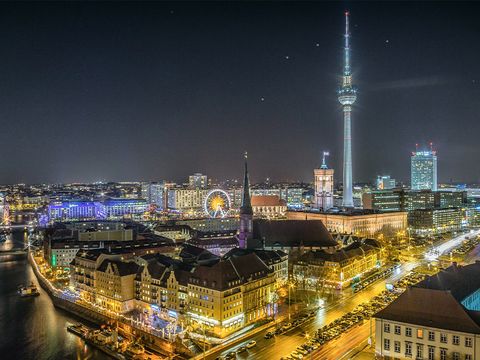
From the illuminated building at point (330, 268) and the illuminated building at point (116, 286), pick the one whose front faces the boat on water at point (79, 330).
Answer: the illuminated building at point (116, 286)

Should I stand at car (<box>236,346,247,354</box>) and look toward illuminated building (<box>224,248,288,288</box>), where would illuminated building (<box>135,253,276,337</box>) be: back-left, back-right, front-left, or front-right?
front-left

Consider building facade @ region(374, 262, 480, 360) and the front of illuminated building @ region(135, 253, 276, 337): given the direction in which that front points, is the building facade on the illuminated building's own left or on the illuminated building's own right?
on the illuminated building's own left

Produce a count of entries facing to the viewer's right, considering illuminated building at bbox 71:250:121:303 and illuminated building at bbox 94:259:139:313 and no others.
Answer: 0

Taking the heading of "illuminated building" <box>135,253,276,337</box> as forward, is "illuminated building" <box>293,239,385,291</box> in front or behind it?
behind

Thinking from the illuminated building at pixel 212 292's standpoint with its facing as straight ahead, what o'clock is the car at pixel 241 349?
The car is roughly at 10 o'clock from the illuminated building.

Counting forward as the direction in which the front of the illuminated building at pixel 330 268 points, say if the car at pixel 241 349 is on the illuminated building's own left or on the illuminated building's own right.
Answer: on the illuminated building's own right

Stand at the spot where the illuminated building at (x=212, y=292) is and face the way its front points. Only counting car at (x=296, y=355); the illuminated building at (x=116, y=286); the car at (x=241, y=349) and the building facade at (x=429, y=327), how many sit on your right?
1

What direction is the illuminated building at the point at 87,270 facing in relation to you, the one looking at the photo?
facing the viewer and to the left of the viewer

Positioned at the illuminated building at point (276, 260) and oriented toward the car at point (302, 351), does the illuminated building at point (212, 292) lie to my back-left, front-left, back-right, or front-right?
front-right

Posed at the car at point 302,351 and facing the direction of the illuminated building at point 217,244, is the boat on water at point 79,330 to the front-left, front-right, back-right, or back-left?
front-left

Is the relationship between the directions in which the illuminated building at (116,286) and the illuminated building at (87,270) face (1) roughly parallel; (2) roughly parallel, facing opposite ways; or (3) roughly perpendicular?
roughly parallel

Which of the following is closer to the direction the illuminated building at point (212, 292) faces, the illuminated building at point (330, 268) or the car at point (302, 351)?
the car

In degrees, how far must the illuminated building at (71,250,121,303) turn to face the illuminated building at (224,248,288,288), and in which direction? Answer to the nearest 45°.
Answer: approximately 135° to its left

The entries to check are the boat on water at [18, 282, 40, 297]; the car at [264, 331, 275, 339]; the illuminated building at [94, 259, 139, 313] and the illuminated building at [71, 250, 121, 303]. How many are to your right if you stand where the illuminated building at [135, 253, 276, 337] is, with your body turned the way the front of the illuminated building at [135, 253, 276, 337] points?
3

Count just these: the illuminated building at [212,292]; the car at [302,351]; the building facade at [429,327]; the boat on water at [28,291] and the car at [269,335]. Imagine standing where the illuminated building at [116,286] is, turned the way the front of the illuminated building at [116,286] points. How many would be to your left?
4

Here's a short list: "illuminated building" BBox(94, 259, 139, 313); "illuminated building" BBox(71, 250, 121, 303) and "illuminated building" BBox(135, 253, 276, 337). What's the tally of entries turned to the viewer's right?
0

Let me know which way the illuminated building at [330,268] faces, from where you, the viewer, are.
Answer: facing the viewer and to the right of the viewer

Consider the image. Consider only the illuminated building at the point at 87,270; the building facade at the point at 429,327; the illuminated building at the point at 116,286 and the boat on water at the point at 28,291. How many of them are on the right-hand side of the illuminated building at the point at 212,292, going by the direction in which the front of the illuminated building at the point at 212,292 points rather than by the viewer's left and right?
3
